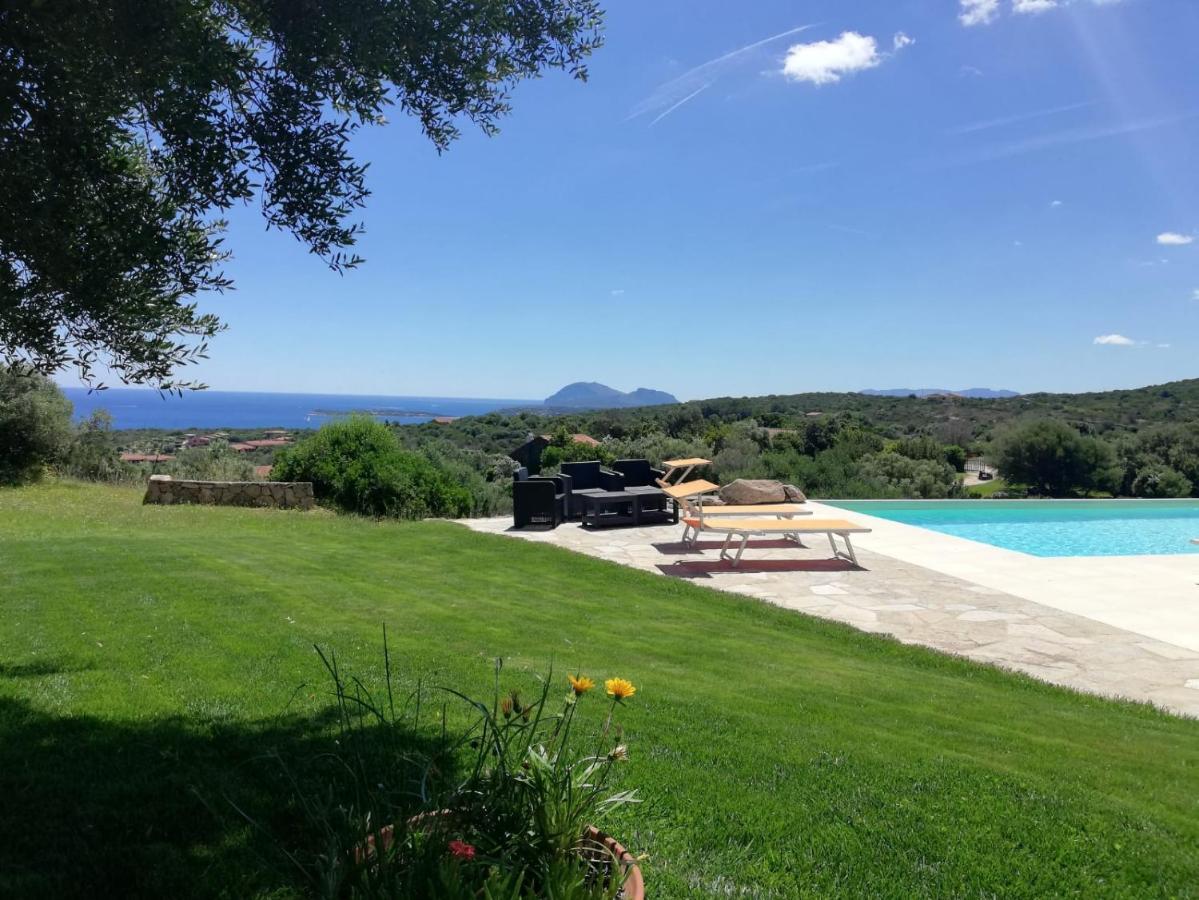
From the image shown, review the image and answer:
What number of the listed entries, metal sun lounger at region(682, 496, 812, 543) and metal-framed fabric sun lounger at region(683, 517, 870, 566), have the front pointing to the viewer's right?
2

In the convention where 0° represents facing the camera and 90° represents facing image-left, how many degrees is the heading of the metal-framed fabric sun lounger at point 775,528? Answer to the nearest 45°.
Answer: approximately 270°

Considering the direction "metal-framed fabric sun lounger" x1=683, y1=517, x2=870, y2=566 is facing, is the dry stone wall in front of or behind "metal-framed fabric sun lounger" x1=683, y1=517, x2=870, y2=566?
behind

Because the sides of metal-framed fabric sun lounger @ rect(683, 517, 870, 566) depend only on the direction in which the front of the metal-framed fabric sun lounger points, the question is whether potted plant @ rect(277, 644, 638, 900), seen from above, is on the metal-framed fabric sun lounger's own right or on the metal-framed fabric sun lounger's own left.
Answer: on the metal-framed fabric sun lounger's own right

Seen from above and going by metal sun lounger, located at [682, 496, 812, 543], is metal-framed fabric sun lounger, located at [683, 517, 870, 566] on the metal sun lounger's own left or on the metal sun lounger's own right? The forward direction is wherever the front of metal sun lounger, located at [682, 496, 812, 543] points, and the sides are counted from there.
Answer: on the metal sun lounger's own right

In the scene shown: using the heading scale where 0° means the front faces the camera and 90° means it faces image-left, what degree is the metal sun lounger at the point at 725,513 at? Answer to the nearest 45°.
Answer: approximately 270°

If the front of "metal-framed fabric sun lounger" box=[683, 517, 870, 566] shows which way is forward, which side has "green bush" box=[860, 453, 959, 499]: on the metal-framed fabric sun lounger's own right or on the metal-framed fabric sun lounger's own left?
on the metal-framed fabric sun lounger's own left
